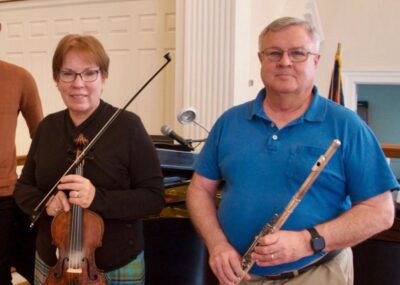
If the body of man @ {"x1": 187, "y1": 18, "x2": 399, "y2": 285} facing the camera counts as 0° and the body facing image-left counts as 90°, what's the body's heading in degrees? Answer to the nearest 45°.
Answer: approximately 0°

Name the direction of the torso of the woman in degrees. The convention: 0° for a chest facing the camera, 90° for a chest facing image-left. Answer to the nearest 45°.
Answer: approximately 0°

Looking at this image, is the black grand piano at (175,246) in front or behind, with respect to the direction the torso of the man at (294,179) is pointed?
behind

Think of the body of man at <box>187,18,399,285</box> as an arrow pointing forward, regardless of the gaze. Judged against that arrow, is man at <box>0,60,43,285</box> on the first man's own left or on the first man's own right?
on the first man's own right

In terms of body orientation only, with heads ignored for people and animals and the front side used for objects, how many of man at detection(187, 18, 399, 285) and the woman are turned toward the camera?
2
